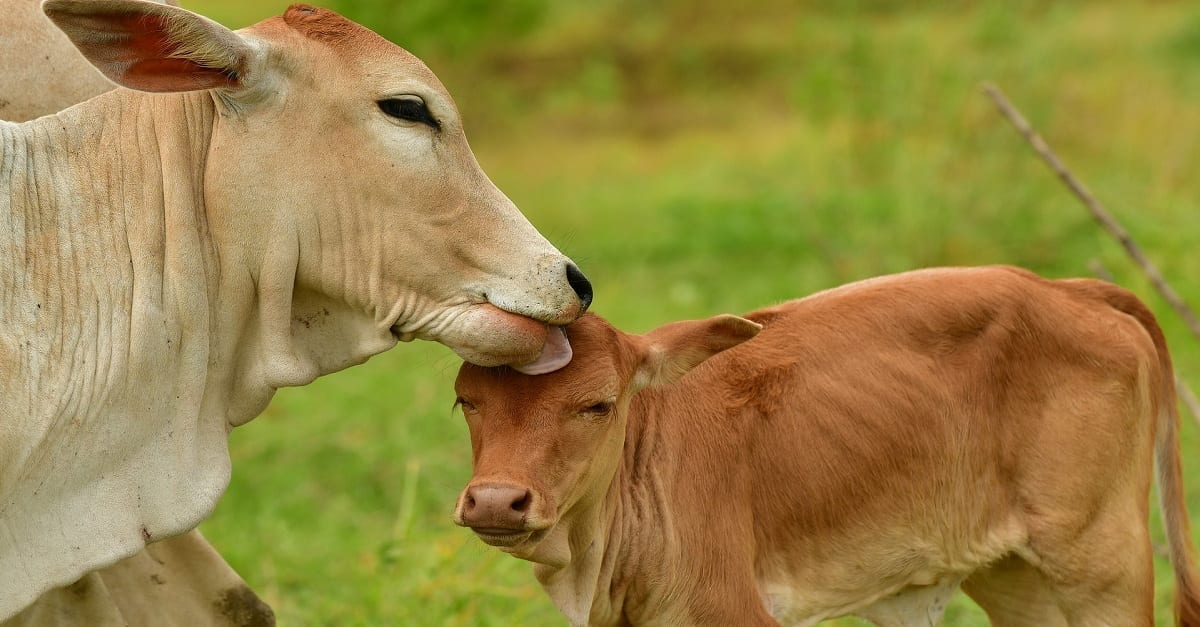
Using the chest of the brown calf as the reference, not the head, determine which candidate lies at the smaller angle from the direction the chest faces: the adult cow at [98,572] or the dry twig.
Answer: the adult cow

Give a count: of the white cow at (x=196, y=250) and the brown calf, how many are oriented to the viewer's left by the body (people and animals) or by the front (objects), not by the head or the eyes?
1

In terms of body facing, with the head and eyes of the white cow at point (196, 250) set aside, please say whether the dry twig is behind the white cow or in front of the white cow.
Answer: in front

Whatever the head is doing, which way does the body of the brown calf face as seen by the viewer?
to the viewer's left

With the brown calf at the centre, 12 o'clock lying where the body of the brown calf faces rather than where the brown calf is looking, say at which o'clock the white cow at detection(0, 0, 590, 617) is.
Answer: The white cow is roughly at 11 o'clock from the brown calf.

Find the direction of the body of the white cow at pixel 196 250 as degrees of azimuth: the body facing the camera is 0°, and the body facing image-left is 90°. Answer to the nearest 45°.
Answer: approximately 270°

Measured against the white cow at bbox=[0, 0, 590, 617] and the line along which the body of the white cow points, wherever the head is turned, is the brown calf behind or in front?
in front

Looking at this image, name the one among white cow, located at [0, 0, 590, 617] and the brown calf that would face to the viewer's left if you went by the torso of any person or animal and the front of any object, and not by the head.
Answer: the brown calf

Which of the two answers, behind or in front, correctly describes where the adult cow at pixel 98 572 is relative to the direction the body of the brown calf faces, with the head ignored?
in front
